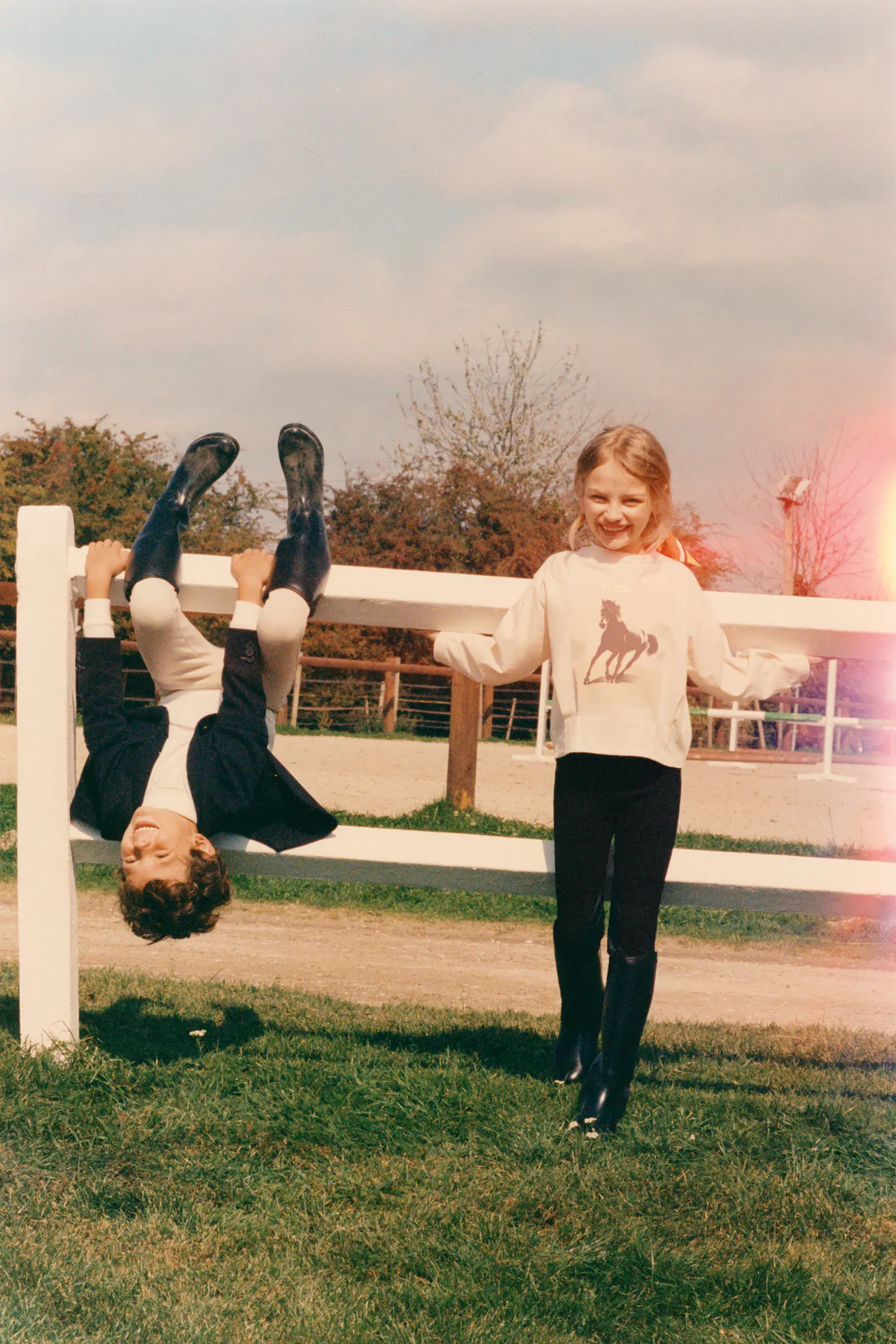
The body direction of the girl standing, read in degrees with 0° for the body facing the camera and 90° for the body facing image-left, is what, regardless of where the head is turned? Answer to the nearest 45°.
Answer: approximately 0°

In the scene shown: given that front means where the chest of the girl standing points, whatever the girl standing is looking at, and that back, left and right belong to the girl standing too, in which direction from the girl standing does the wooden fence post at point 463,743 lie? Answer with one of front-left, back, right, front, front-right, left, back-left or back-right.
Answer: back

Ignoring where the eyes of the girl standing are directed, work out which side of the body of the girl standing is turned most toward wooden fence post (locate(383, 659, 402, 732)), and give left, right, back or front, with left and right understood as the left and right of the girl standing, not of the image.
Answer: back

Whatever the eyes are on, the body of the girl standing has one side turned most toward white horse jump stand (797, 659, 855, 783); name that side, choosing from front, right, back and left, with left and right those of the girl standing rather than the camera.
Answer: back

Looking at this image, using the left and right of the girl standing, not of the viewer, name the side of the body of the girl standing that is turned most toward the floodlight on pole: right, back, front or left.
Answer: back

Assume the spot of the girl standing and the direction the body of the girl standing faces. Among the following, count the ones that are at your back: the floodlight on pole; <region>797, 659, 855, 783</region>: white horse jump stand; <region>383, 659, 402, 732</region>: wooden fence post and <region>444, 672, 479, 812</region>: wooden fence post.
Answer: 4

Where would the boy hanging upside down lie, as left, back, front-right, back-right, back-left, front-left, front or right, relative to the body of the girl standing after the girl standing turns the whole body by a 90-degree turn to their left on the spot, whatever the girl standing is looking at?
back
